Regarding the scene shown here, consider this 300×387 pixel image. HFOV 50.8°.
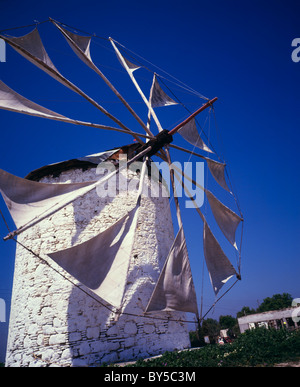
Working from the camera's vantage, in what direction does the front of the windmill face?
facing the viewer and to the right of the viewer
